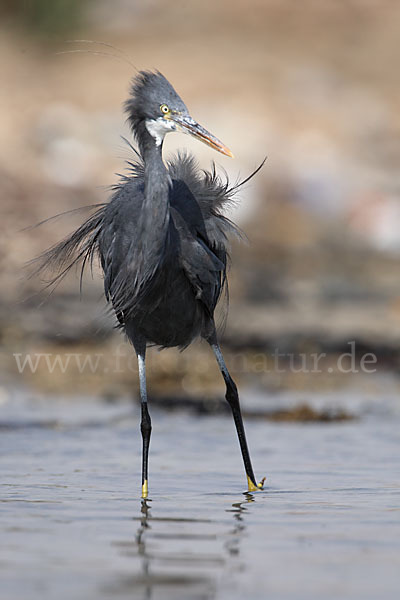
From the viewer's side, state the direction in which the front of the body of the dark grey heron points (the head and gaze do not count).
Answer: toward the camera
